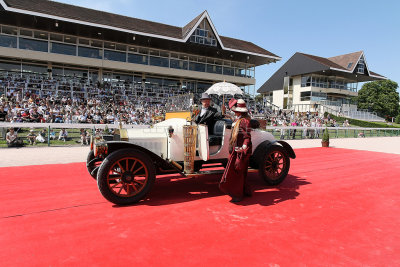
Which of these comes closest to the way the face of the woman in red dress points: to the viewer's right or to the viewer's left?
to the viewer's left

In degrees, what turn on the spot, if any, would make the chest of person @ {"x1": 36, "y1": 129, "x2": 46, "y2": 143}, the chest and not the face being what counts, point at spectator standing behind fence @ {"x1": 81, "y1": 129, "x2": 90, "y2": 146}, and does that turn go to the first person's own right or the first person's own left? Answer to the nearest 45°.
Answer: approximately 90° to the first person's own left

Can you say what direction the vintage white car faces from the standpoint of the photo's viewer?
facing the viewer and to the left of the viewer

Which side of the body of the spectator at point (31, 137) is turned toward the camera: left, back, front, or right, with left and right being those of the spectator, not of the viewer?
front

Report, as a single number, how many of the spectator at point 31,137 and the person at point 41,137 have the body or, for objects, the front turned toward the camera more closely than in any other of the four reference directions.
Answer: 2

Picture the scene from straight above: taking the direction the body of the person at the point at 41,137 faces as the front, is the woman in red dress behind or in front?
in front

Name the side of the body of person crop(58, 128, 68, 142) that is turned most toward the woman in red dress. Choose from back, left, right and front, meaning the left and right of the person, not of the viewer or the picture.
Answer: front

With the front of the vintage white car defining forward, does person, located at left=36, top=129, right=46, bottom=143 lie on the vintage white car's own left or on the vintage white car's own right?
on the vintage white car's own right

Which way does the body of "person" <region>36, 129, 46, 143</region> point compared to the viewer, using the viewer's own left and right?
facing the viewer
